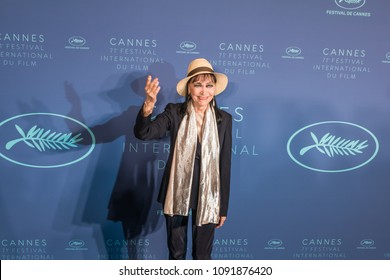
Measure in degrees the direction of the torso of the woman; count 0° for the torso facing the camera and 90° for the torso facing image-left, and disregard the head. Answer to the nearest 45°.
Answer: approximately 0°
